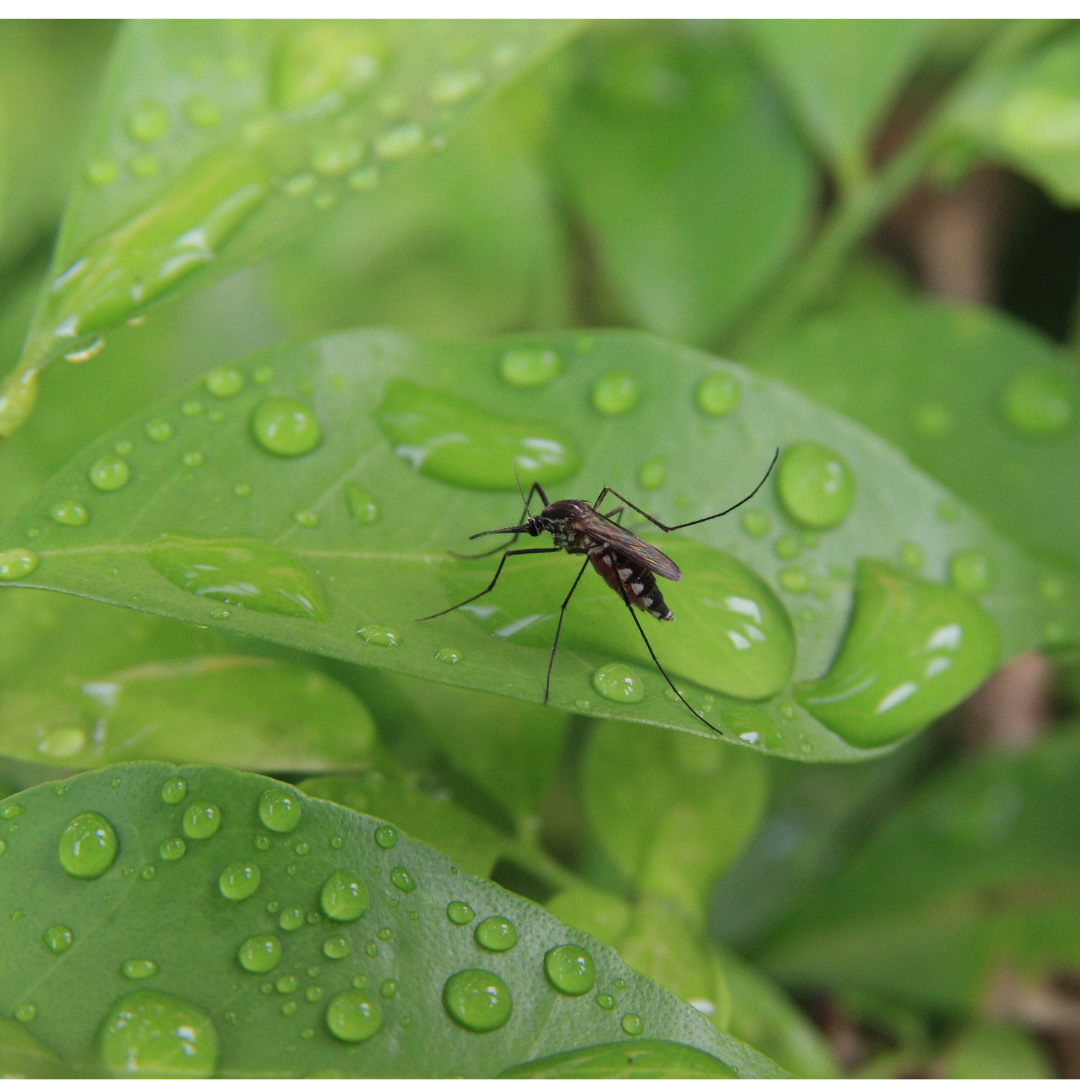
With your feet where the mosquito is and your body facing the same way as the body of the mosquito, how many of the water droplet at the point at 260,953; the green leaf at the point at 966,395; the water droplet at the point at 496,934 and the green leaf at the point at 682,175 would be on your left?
2

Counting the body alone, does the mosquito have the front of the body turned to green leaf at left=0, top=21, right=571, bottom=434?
yes

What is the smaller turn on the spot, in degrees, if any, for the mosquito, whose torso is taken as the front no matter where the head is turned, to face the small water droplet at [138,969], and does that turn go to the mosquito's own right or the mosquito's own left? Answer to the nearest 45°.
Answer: approximately 90° to the mosquito's own left

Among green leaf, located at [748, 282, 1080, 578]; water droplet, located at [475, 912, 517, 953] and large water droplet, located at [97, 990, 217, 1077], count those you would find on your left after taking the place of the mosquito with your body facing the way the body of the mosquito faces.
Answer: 2

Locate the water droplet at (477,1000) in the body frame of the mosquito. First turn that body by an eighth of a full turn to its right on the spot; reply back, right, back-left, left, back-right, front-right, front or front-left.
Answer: back-left

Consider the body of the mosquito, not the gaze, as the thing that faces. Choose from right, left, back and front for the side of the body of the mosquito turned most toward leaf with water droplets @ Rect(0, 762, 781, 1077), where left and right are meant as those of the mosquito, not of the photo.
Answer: left

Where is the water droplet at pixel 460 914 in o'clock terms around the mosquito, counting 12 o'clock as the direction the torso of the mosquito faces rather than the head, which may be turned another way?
The water droplet is roughly at 9 o'clock from the mosquito.

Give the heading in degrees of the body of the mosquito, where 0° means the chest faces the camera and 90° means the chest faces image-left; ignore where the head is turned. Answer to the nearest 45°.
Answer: approximately 90°

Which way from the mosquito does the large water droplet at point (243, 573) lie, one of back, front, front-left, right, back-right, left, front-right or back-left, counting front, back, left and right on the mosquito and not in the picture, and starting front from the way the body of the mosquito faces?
front-left

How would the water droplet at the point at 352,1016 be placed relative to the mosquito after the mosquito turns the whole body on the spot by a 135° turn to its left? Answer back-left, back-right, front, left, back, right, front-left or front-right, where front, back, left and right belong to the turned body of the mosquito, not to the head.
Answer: front-right
